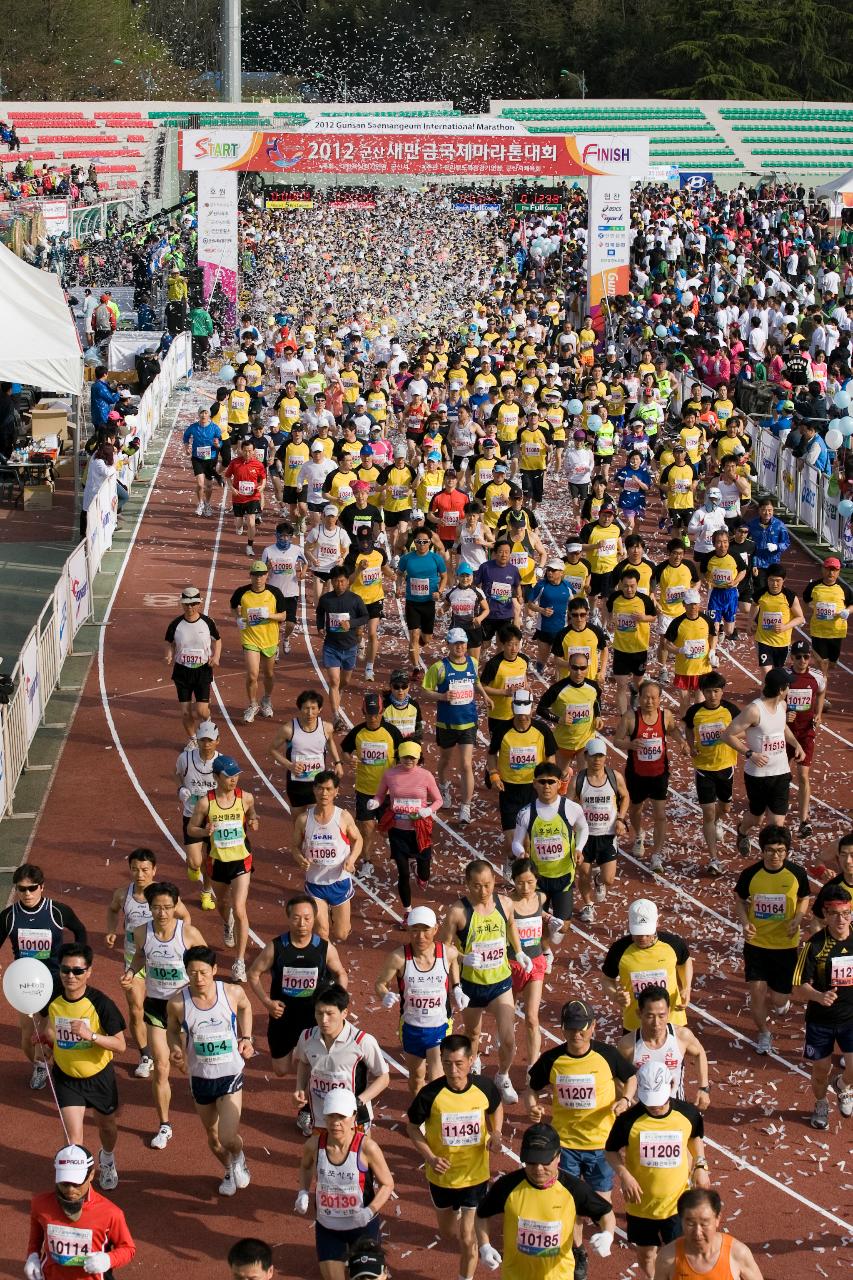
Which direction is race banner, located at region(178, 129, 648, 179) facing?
toward the camera

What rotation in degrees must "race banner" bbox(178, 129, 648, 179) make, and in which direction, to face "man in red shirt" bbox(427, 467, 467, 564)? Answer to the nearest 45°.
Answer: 0° — it already faces them

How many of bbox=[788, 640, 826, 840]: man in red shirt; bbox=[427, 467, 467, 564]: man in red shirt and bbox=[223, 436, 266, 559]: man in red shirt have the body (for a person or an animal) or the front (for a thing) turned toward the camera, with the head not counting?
3

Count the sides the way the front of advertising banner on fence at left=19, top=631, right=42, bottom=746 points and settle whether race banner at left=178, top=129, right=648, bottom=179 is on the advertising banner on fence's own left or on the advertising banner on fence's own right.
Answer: on the advertising banner on fence's own left

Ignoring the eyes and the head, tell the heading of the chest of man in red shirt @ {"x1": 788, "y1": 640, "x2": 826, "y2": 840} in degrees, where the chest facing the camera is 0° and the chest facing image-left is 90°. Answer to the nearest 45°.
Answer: approximately 0°

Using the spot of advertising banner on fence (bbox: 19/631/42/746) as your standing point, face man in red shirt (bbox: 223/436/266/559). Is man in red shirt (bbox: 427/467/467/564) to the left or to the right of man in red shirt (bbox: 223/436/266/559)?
right

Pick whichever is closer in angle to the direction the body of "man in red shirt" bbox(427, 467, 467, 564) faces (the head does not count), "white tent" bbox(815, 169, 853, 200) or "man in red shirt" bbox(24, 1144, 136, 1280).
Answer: the man in red shirt

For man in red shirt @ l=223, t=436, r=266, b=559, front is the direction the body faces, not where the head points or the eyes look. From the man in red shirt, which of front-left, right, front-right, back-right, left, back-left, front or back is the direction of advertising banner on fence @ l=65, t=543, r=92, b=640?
front-right

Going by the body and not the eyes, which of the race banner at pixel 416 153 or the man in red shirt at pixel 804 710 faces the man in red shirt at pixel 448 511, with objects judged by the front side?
the race banner

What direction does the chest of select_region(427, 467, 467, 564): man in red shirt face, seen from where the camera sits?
toward the camera

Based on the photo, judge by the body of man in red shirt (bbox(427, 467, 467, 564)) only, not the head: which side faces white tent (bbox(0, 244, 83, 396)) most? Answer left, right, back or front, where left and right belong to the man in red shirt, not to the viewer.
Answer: right

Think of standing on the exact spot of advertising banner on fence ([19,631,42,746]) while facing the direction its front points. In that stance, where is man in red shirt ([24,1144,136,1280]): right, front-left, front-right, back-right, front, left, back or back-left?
right

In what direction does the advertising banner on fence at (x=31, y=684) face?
to the viewer's right

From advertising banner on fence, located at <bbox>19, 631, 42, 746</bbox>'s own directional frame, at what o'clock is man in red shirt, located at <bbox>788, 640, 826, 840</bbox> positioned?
The man in red shirt is roughly at 1 o'clock from the advertising banner on fence.
